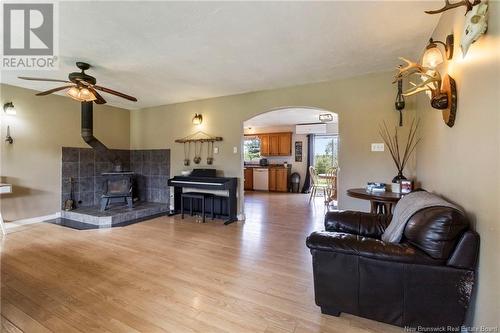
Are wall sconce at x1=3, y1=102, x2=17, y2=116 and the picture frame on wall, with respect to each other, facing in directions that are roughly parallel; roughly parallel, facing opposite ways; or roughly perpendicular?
roughly perpendicular

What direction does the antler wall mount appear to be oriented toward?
to the viewer's left

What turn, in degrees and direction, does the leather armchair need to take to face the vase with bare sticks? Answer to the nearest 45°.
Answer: approximately 90° to its right

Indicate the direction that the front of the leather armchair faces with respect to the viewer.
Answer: facing to the left of the viewer

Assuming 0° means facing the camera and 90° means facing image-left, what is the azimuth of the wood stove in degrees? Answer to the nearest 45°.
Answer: approximately 0°

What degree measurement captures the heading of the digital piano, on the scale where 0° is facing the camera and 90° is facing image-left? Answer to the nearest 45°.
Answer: approximately 45°

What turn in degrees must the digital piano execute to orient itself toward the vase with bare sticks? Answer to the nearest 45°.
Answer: approximately 90° to its left
